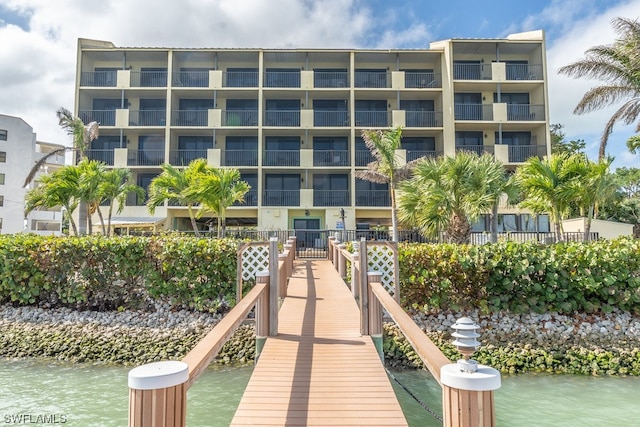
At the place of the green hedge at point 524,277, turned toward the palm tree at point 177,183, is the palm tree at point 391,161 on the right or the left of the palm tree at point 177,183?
right

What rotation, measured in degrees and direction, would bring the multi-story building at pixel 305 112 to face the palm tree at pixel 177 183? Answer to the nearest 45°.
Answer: approximately 45° to its right

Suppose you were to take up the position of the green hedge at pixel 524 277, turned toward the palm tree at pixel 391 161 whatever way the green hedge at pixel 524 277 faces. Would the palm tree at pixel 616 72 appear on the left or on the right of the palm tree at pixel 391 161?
right

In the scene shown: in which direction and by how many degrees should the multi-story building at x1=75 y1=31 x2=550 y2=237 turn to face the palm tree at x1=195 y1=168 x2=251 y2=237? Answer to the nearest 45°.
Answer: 0° — it already faces it

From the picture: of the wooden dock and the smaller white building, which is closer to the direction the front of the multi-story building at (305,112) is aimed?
the wooden dock

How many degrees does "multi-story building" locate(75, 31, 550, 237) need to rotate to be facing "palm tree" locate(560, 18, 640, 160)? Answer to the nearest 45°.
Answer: approximately 45° to its left

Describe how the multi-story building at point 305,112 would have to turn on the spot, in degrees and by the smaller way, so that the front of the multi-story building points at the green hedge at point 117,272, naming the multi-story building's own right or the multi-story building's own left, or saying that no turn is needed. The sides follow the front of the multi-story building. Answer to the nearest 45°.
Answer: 0° — it already faces it

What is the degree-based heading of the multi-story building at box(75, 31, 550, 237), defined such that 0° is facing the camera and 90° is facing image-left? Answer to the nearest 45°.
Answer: approximately 0°

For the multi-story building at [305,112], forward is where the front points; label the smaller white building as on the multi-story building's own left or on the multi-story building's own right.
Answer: on the multi-story building's own right

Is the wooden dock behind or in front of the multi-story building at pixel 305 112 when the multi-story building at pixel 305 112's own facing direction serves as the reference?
in front

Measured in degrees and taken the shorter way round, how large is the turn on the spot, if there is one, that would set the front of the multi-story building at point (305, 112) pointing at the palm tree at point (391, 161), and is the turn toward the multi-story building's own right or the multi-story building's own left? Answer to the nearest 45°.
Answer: approximately 45° to the multi-story building's own left
